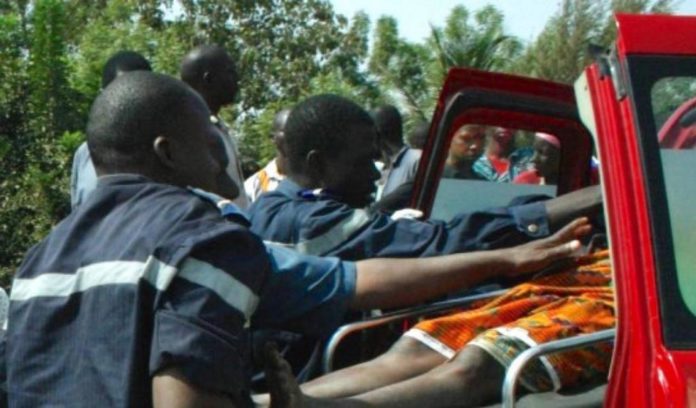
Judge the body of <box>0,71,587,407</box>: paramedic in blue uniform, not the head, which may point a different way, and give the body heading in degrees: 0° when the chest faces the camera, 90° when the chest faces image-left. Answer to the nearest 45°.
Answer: approximately 225°

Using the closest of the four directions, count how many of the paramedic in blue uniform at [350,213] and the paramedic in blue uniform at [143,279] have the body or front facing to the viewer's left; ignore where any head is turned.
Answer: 0

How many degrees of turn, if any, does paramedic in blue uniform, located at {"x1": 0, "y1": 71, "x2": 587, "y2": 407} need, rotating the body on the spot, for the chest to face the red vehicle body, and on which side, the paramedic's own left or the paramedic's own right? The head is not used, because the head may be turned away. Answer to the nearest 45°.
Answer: approximately 45° to the paramedic's own right

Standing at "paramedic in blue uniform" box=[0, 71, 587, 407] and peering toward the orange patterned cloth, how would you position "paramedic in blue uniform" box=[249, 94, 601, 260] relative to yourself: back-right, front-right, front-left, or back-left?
front-left

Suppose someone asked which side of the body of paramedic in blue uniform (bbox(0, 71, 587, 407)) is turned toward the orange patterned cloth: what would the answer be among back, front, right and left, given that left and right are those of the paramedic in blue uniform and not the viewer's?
front

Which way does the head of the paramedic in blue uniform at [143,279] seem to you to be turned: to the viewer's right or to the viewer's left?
to the viewer's right

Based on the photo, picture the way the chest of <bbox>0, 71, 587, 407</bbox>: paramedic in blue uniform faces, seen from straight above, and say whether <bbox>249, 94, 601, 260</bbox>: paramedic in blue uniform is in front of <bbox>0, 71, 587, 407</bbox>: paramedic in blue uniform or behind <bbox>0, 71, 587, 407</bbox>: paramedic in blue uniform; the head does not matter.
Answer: in front

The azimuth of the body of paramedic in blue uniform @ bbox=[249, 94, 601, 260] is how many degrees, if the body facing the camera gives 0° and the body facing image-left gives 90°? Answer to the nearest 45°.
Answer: approximately 270°

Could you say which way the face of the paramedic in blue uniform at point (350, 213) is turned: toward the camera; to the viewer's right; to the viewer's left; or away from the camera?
to the viewer's right
